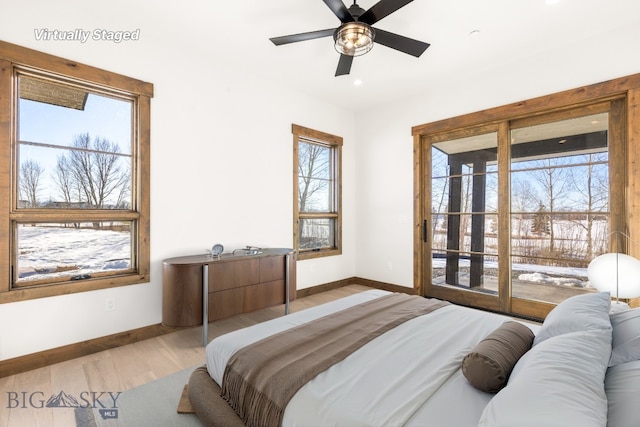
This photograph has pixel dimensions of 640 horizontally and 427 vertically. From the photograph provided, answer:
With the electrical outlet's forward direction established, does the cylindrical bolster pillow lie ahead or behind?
ahead

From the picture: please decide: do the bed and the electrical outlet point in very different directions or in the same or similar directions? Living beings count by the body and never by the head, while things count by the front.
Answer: very different directions

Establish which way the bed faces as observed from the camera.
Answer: facing away from the viewer and to the left of the viewer

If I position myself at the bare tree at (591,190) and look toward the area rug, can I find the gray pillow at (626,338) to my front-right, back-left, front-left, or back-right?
front-left

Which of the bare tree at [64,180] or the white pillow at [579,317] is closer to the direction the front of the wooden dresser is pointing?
the white pillow

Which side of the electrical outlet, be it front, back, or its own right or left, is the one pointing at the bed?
front

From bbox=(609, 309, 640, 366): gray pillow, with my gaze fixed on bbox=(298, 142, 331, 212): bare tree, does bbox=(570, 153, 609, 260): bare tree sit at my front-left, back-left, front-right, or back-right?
front-right

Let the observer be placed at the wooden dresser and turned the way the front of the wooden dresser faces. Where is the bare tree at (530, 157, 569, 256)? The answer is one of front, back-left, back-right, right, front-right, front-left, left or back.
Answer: front-left

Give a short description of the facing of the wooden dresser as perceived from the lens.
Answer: facing the viewer and to the right of the viewer

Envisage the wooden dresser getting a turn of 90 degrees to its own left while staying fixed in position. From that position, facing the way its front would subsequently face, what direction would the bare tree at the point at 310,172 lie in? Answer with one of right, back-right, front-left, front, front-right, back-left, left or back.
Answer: front

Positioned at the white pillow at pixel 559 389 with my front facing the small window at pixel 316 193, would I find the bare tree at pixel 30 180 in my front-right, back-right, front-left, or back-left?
front-left

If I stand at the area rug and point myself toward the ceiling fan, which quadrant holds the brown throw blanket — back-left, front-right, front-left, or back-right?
front-right

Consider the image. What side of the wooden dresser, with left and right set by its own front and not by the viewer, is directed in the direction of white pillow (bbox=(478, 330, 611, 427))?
front
